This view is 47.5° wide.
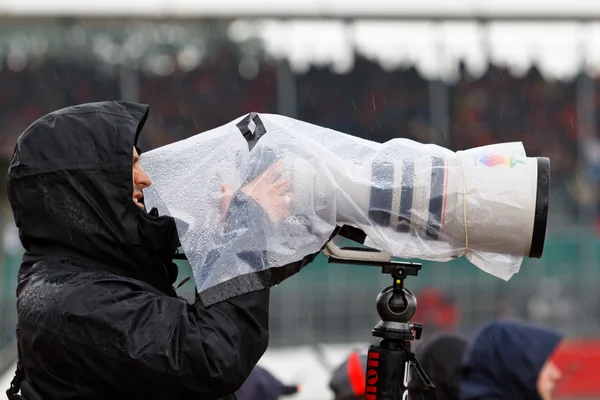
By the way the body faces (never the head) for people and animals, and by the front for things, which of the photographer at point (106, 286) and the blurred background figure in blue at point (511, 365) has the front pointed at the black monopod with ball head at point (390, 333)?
the photographer

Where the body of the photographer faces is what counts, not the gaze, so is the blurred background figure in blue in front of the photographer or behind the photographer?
in front

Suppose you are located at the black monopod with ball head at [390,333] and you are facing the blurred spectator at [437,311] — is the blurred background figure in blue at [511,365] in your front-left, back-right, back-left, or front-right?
front-right

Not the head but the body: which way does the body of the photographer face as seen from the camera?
to the viewer's right

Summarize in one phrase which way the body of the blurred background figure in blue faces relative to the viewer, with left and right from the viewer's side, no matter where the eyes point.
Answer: facing to the right of the viewer

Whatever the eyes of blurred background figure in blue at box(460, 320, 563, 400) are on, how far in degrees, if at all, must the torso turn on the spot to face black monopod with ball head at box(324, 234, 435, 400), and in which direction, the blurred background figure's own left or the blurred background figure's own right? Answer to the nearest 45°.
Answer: approximately 90° to the blurred background figure's own right

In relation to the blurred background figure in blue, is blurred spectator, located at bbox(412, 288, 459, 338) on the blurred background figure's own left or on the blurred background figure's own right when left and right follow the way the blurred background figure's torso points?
on the blurred background figure's own left

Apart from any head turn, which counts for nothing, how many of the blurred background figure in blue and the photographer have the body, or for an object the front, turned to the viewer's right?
2

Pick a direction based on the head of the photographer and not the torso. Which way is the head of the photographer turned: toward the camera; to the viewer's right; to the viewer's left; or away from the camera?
to the viewer's right

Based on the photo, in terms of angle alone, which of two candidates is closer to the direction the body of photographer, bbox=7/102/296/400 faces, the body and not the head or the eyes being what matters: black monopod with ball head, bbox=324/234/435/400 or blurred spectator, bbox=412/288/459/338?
the black monopod with ball head

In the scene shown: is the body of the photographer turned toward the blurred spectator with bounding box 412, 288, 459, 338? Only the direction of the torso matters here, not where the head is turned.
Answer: no

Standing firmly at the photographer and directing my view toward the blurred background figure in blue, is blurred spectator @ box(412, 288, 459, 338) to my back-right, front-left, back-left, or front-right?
front-left

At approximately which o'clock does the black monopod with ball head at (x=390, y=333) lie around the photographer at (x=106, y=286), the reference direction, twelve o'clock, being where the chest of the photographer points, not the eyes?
The black monopod with ball head is roughly at 12 o'clock from the photographer.

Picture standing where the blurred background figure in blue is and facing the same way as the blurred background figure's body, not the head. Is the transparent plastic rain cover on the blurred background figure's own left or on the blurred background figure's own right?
on the blurred background figure's own right
